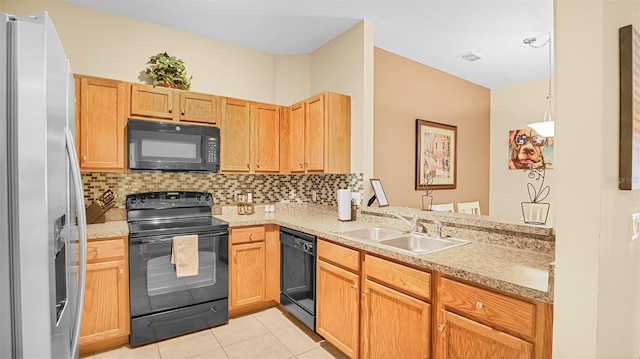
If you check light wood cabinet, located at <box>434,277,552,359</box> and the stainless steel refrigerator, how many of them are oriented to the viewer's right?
1

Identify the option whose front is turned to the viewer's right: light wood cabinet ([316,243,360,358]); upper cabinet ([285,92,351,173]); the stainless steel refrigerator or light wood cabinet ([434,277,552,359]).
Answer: the stainless steel refrigerator

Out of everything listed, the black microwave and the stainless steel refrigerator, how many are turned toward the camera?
1

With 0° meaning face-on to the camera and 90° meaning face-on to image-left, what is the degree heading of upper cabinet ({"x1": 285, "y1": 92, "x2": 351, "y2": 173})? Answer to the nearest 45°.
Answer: approximately 45°

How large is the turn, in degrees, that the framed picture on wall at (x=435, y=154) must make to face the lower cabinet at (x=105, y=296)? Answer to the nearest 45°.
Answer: approximately 90° to its right

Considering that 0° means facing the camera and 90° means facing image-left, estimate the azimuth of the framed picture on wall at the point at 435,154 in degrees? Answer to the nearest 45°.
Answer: approximately 315°

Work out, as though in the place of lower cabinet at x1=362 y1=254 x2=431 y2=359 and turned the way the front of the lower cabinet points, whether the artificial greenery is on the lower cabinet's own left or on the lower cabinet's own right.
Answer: on the lower cabinet's own right

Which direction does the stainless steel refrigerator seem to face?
to the viewer's right

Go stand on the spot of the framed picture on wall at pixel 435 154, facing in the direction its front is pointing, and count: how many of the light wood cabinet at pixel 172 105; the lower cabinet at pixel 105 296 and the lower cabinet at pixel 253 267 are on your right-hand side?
3

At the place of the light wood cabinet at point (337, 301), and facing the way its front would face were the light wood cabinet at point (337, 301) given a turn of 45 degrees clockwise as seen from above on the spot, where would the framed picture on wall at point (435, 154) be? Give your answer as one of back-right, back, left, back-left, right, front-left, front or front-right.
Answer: back-right

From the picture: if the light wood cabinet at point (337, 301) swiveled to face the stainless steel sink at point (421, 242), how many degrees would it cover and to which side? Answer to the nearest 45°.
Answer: approximately 135° to its left

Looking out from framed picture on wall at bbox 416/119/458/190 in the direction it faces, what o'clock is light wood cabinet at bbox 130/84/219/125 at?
The light wood cabinet is roughly at 3 o'clock from the framed picture on wall.

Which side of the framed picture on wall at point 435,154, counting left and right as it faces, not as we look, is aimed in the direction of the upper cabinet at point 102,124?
right
